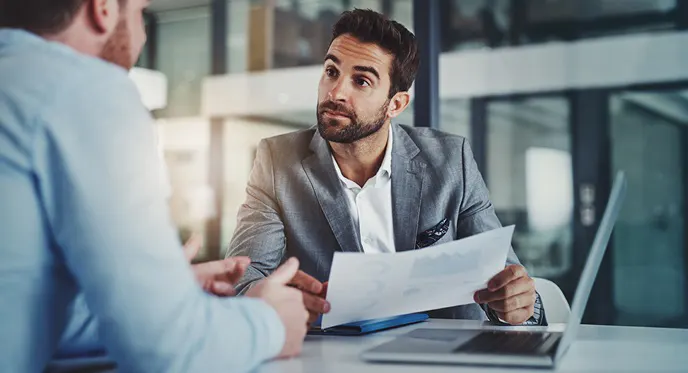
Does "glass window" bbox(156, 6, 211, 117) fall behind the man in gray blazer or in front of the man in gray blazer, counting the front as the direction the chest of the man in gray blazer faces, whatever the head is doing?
behind

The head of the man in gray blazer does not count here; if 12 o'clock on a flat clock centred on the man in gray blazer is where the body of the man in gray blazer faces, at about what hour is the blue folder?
The blue folder is roughly at 12 o'clock from the man in gray blazer.

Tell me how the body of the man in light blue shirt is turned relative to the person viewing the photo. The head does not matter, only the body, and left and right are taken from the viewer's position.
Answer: facing away from the viewer and to the right of the viewer

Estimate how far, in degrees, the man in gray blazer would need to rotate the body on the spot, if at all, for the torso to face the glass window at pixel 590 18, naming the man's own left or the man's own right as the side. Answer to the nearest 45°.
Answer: approximately 135° to the man's own left

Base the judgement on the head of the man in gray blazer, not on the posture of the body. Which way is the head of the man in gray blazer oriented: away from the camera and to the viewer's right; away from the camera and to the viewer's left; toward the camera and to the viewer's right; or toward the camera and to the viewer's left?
toward the camera and to the viewer's left

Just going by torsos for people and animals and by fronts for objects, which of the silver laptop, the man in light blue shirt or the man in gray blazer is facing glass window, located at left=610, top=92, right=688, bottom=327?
the man in light blue shirt

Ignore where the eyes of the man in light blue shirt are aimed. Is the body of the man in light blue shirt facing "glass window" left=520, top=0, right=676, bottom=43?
yes

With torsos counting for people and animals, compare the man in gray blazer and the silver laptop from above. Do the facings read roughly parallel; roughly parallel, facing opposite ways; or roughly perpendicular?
roughly perpendicular

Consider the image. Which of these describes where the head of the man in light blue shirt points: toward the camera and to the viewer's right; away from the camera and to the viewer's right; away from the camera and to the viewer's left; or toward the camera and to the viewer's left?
away from the camera and to the viewer's right

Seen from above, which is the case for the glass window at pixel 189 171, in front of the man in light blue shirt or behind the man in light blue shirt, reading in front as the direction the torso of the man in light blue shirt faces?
in front

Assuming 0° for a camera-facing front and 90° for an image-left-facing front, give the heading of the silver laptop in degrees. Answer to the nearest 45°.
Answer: approximately 90°

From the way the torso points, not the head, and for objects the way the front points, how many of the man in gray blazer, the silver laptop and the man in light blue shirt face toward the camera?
1
